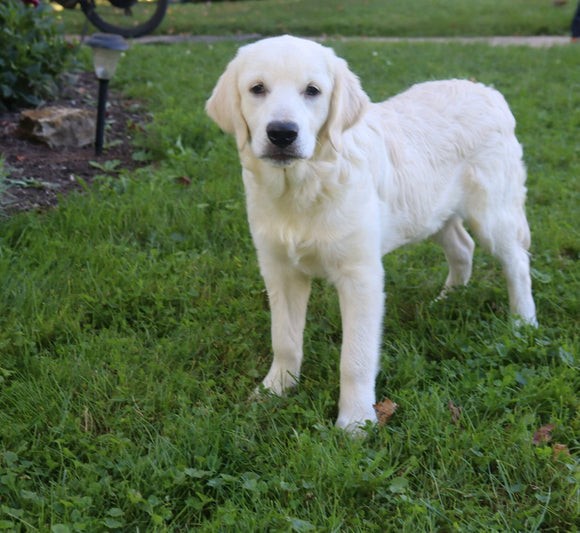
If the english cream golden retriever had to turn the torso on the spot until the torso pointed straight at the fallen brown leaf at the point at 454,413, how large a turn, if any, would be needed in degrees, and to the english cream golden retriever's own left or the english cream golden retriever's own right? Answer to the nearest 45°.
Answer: approximately 90° to the english cream golden retriever's own left

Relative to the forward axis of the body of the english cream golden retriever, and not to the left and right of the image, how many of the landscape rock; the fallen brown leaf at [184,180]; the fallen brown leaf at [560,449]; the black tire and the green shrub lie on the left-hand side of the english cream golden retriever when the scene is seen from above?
1

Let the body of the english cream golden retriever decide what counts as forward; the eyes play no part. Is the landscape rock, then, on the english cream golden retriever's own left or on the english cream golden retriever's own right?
on the english cream golden retriever's own right

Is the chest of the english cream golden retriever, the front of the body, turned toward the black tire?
no

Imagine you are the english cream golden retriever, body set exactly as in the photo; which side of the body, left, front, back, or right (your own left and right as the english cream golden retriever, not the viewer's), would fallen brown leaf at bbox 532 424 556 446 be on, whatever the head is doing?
left

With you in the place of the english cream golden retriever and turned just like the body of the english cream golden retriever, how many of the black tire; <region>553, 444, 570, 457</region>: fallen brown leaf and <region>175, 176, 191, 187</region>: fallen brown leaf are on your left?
1

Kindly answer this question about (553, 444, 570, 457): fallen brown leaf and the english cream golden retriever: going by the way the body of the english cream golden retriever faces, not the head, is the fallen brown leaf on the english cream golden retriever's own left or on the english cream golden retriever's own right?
on the english cream golden retriever's own left

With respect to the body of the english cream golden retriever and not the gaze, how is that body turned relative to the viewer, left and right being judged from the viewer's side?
facing the viewer and to the left of the viewer

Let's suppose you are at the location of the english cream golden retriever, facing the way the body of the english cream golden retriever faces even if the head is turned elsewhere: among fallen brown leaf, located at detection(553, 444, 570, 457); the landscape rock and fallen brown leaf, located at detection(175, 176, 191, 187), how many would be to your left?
1

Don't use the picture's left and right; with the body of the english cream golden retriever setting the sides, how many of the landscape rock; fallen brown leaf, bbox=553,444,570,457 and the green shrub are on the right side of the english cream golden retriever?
2

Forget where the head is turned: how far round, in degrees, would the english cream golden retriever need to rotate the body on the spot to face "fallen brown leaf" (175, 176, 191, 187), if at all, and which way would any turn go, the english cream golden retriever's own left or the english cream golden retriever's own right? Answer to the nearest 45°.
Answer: approximately 90° to the english cream golden retriever's own right
